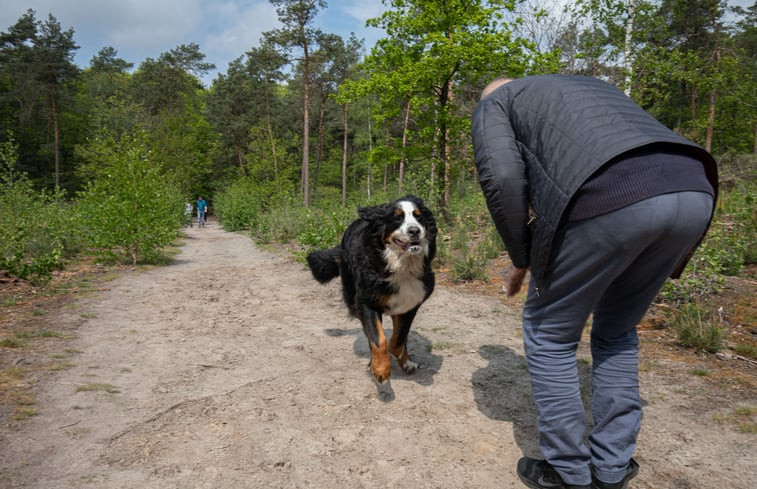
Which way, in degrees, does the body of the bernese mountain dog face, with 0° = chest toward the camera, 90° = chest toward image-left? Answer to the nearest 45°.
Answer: approximately 315°

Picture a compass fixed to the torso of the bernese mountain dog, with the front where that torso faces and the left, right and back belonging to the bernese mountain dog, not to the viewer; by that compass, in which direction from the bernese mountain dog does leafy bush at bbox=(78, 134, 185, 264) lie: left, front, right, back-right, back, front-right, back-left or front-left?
back
